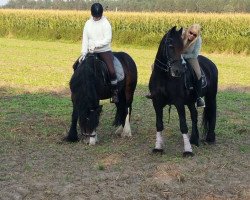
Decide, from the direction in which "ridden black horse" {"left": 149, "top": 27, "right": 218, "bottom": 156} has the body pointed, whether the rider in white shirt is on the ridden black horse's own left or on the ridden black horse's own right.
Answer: on the ridden black horse's own right

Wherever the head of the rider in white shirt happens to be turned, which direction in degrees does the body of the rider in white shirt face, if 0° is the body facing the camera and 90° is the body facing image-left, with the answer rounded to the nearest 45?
approximately 45°

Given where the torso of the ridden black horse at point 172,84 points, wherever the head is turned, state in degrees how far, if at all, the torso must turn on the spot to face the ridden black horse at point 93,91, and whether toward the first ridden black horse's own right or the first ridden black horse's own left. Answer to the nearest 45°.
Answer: approximately 45° to the first ridden black horse's own right

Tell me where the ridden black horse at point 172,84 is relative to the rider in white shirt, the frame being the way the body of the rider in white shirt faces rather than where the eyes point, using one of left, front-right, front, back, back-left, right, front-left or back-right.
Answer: left

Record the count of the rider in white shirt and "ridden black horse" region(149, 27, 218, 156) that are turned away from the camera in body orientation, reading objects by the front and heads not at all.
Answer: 0

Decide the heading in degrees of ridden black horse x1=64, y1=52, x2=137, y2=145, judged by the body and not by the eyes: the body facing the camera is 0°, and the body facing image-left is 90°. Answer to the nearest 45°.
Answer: approximately 45°

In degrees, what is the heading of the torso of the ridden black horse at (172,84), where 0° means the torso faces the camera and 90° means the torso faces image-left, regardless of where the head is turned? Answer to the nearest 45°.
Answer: approximately 45°

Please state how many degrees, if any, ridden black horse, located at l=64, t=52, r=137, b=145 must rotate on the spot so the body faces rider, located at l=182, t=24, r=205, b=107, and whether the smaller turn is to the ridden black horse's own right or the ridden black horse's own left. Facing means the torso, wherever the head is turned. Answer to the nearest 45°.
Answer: approximately 135° to the ridden black horse's own left
